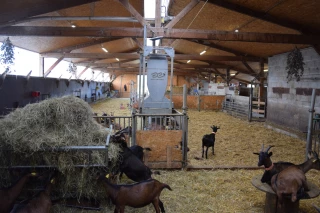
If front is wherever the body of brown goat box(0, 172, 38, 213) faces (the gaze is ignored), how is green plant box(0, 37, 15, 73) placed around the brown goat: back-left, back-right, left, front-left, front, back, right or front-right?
left

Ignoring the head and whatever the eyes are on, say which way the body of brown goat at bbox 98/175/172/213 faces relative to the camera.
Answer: to the viewer's left

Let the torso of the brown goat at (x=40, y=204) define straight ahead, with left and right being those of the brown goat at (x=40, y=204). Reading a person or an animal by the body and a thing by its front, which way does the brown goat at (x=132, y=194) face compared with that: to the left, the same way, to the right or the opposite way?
the opposite way

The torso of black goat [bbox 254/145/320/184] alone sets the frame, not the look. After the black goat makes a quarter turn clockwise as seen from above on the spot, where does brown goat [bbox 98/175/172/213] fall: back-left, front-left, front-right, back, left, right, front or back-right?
back-left

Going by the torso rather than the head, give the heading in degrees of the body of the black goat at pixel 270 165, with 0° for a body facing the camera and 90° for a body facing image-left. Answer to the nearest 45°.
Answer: approximately 90°

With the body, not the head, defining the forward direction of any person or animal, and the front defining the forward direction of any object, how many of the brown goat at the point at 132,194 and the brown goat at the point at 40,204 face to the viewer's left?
1

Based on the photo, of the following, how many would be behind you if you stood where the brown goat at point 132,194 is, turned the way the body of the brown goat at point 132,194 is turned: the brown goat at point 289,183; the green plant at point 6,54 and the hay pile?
1

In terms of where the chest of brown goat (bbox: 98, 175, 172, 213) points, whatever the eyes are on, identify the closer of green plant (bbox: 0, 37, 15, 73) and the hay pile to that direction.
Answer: the hay pile
